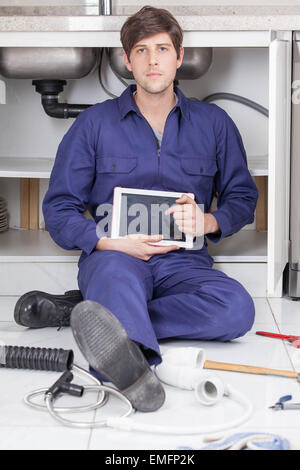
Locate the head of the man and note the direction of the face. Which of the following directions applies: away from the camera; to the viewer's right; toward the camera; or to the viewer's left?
toward the camera

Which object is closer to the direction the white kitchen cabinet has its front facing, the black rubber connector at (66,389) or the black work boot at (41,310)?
the black rubber connector

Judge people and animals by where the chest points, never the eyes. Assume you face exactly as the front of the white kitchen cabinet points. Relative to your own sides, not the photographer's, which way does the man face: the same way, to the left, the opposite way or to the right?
the same way

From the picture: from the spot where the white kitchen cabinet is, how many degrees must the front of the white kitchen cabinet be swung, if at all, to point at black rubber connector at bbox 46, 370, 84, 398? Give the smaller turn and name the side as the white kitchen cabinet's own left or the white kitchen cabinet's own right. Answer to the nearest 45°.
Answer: approximately 45° to the white kitchen cabinet's own right

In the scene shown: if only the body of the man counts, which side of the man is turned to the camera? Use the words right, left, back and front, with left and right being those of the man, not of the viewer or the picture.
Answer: front

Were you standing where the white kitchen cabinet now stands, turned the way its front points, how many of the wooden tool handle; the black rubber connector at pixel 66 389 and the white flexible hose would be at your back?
0

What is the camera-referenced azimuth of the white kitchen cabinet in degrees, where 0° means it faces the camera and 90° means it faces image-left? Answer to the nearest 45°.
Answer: approximately 0°

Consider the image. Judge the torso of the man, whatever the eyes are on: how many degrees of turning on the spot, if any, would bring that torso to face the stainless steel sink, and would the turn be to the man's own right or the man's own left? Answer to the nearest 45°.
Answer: approximately 135° to the man's own right

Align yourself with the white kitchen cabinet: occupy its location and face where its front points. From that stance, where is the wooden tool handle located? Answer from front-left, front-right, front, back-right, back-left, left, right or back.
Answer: front
